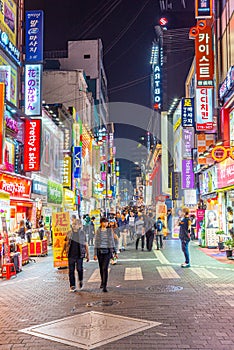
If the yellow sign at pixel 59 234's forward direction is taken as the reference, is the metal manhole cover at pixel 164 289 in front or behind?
in front

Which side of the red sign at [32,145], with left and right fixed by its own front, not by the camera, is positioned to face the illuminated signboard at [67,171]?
back

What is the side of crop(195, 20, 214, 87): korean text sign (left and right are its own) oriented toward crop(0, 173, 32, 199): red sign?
right

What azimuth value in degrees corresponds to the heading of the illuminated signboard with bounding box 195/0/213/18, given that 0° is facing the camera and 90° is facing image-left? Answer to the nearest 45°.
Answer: approximately 0°
